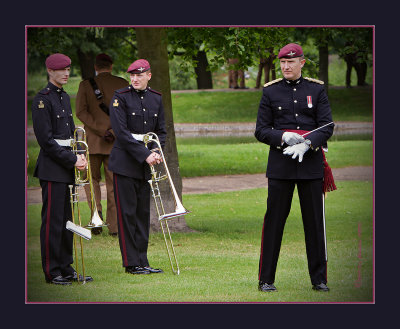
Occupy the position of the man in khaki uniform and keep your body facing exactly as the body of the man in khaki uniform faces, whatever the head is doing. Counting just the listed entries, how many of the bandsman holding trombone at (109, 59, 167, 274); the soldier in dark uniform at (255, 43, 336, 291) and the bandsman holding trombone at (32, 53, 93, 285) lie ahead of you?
0

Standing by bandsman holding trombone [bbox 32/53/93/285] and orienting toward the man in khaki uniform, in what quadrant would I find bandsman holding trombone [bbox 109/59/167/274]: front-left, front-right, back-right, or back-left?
front-right

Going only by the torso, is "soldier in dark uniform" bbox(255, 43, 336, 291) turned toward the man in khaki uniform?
no

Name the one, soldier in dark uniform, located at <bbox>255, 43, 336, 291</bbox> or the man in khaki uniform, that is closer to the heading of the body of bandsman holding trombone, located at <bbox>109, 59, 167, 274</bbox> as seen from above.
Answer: the soldier in dark uniform

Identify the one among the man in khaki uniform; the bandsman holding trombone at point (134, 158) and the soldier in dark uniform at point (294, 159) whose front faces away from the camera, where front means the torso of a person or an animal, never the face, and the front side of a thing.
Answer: the man in khaki uniform

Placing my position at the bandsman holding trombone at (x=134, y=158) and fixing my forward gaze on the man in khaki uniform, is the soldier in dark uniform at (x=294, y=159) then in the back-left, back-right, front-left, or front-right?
back-right

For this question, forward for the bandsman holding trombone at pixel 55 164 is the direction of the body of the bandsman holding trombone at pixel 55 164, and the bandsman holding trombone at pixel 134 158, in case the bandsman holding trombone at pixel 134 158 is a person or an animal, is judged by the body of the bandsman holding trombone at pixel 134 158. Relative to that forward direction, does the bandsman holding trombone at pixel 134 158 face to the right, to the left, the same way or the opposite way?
the same way

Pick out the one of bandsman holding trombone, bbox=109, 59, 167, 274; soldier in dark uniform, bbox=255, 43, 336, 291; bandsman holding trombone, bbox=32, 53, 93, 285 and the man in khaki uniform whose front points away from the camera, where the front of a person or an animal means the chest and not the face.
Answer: the man in khaki uniform

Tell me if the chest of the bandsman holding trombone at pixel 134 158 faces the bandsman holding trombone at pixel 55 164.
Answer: no

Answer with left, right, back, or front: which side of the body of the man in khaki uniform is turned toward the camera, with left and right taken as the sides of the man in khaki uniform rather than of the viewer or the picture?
back

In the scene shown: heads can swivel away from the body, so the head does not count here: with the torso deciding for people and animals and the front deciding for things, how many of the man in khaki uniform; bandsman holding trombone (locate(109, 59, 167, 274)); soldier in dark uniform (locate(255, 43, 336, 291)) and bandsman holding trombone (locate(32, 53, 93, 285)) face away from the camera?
1

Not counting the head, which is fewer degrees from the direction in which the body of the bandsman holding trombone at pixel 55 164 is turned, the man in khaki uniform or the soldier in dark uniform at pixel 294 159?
the soldier in dark uniform

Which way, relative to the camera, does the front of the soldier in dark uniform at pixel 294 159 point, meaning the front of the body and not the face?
toward the camera

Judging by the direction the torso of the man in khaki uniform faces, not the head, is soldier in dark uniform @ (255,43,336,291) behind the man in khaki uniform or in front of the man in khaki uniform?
behind

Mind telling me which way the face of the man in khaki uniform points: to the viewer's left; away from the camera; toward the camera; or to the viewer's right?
away from the camera

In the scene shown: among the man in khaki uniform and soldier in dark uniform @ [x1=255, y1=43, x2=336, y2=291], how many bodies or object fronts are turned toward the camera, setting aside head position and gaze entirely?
1

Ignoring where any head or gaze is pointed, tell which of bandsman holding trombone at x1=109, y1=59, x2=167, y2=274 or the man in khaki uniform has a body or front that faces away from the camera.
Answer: the man in khaki uniform

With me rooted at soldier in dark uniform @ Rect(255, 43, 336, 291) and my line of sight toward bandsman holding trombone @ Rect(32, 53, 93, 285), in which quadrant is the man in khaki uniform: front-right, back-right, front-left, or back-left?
front-right

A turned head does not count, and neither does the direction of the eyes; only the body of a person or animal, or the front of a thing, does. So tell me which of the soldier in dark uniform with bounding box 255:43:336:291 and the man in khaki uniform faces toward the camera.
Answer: the soldier in dark uniform

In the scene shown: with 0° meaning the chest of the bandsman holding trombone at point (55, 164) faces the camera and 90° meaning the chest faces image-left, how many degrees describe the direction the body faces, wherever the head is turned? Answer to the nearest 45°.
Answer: approximately 315°

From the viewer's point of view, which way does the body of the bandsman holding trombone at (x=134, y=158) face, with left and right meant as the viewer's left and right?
facing the viewer and to the right of the viewer
